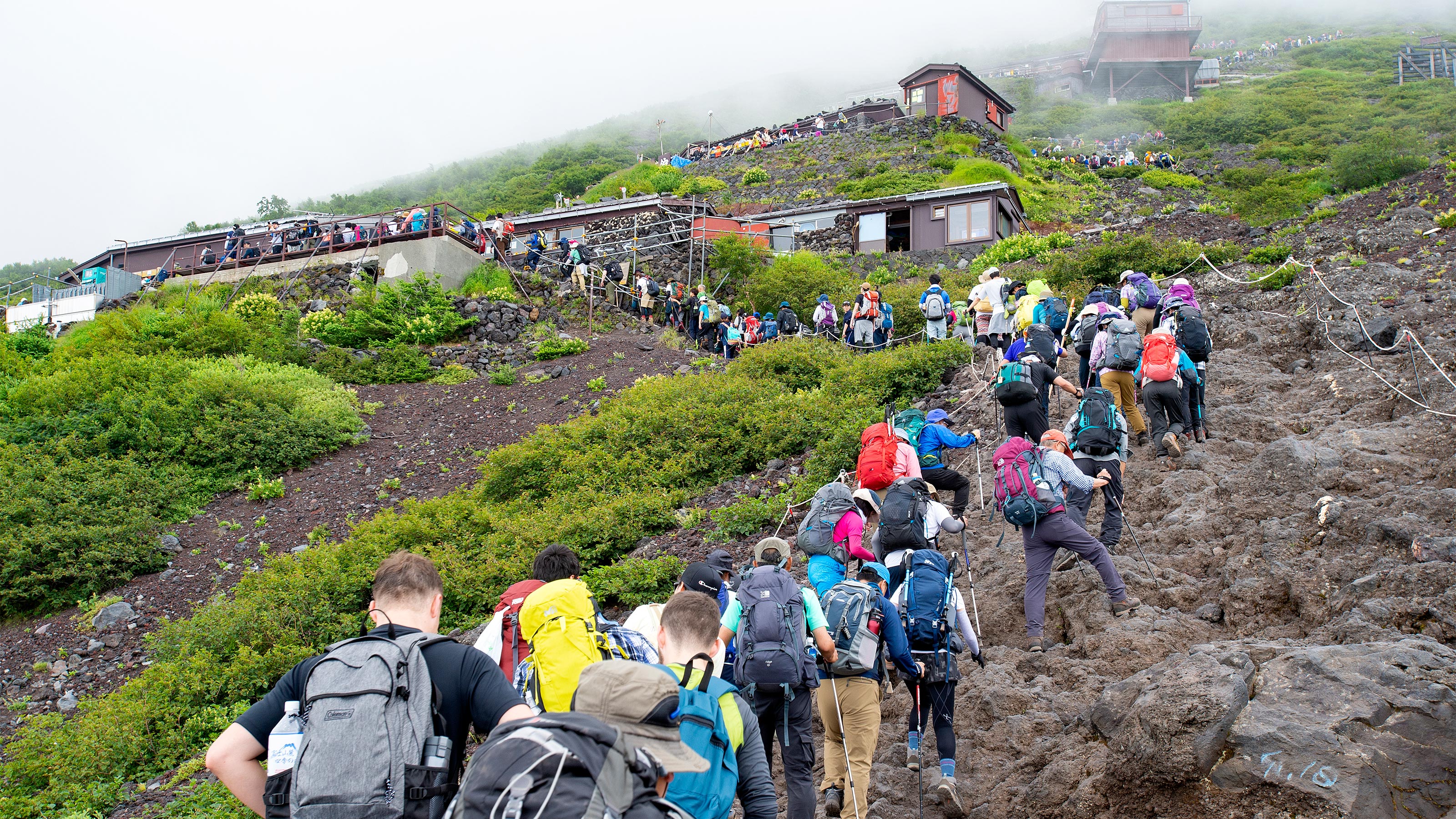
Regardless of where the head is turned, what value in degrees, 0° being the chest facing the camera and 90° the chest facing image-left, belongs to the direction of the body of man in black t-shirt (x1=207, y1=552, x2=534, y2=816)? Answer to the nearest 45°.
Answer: approximately 180°

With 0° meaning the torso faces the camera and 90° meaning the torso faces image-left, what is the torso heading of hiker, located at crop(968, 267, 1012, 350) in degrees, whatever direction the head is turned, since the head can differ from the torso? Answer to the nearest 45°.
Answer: approximately 180°

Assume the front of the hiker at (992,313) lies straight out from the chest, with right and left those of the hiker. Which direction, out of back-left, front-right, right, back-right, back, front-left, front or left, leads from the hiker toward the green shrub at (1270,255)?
front-right

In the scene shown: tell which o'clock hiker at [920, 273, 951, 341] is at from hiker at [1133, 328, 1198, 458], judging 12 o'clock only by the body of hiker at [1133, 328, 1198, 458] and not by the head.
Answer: hiker at [920, 273, 951, 341] is roughly at 11 o'clock from hiker at [1133, 328, 1198, 458].

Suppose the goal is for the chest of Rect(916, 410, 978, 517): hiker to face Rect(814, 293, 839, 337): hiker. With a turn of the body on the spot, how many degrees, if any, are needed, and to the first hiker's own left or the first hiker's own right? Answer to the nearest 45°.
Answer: approximately 90° to the first hiker's own left

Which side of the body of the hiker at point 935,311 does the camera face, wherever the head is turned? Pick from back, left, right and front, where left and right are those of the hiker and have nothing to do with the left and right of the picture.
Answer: back

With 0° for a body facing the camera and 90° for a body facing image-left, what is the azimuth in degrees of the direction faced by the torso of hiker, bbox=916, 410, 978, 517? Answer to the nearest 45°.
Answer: approximately 270°

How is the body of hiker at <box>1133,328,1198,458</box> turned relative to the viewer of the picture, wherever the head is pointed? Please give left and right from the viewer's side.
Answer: facing away from the viewer

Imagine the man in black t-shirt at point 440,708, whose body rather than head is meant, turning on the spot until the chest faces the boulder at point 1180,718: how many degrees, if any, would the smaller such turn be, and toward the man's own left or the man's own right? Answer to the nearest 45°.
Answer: approximately 90° to the man's own right

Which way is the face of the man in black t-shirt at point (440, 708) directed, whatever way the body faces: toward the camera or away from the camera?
away from the camera

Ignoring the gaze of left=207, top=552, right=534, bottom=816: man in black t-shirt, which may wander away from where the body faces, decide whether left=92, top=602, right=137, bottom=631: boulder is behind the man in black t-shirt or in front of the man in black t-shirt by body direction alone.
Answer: in front

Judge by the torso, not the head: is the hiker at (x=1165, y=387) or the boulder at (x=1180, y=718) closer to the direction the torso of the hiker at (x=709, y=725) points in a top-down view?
the hiker

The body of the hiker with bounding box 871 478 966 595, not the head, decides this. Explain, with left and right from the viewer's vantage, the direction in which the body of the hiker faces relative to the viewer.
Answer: facing away from the viewer and to the right of the viewer

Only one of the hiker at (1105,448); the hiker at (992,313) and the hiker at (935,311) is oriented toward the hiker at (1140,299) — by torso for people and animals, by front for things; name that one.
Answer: the hiker at (1105,448)
